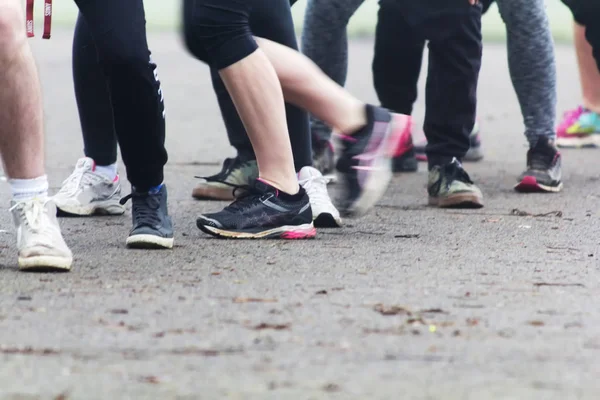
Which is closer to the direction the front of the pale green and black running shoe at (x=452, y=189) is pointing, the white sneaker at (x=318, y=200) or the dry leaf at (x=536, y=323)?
the dry leaf

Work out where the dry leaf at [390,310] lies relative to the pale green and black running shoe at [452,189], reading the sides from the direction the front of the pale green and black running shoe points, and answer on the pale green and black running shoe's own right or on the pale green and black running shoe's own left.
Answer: on the pale green and black running shoe's own right

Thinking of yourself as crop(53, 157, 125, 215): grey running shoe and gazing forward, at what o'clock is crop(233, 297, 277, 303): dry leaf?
The dry leaf is roughly at 10 o'clock from the grey running shoe.

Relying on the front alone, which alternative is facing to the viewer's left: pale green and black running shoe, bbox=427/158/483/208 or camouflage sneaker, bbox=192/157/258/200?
the camouflage sneaker

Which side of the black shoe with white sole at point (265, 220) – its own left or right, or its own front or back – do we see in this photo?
left

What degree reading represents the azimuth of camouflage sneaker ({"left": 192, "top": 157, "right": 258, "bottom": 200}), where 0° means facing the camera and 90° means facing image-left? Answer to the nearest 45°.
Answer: approximately 90°

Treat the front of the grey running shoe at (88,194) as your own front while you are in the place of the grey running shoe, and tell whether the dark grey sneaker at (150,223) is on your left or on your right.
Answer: on your left

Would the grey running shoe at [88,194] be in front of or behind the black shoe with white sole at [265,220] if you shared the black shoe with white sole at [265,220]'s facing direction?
in front

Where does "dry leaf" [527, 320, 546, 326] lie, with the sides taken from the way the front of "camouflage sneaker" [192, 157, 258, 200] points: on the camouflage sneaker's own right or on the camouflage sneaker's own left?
on the camouflage sneaker's own left

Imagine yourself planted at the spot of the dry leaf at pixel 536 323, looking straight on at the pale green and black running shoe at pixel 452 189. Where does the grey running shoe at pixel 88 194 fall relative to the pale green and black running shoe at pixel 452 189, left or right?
left

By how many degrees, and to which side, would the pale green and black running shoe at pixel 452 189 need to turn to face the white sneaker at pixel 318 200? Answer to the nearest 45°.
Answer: approximately 90° to its right

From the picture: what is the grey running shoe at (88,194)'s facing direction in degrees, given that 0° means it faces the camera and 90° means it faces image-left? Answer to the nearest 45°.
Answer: approximately 45°

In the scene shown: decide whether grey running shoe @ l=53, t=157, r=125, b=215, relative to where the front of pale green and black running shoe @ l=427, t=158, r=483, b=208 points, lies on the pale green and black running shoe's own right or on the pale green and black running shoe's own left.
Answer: on the pale green and black running shoe's own right

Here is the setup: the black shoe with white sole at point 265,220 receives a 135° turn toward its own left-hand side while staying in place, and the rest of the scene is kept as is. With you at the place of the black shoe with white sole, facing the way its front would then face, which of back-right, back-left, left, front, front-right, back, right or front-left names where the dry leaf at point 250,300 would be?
front-right
